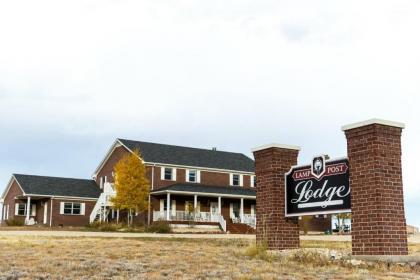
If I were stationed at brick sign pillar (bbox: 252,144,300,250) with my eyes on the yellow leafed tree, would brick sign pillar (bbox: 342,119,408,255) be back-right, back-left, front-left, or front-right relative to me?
back-right

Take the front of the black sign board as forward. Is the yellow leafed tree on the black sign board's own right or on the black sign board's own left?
on the black sign board's own right

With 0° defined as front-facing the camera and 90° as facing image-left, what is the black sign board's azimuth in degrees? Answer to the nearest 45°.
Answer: approximately 45°
